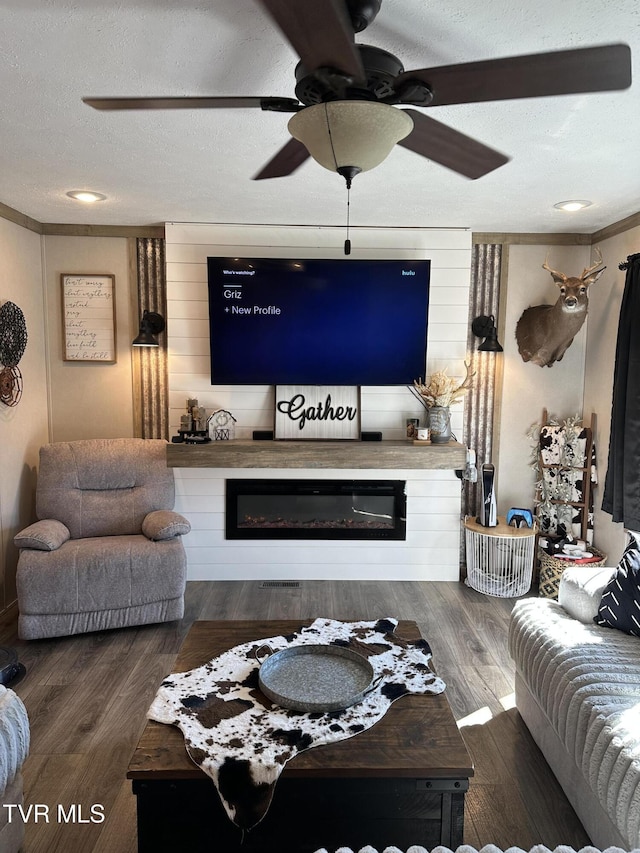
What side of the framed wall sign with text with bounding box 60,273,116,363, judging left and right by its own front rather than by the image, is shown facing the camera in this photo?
front

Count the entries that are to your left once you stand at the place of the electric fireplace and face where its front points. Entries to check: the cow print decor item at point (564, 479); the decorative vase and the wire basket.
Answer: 3

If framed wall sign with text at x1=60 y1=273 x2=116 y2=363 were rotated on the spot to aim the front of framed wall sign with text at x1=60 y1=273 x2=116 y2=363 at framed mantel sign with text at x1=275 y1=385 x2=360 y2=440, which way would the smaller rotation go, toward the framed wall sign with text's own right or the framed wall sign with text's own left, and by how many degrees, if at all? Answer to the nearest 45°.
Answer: approximately 45° to the framed wall sign with text's own left

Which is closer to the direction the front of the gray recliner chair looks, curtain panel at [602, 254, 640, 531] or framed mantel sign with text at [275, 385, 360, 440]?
the curtain panel

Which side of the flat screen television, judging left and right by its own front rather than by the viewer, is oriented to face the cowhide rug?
front

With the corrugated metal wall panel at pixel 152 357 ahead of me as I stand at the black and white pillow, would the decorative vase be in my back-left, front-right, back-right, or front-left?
front-right

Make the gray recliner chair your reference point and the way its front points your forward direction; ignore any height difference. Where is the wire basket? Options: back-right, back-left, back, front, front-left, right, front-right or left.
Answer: left

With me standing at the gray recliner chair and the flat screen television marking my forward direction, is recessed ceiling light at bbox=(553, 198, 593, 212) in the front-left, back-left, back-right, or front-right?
front-right

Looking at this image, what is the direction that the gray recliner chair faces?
toward the camera

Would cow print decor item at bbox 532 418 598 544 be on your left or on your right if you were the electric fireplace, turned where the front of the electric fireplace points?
on your left

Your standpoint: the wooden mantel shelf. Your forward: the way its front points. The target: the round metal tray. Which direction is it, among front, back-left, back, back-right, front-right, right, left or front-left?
front

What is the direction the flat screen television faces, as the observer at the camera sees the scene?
facing the viewer

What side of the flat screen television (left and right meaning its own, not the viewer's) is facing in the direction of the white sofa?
front

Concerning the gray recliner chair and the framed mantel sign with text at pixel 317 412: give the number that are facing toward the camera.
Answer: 2

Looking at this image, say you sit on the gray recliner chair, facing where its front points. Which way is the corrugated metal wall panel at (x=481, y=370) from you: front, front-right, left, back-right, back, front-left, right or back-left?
left

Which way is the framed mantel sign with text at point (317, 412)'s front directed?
toward the camera
